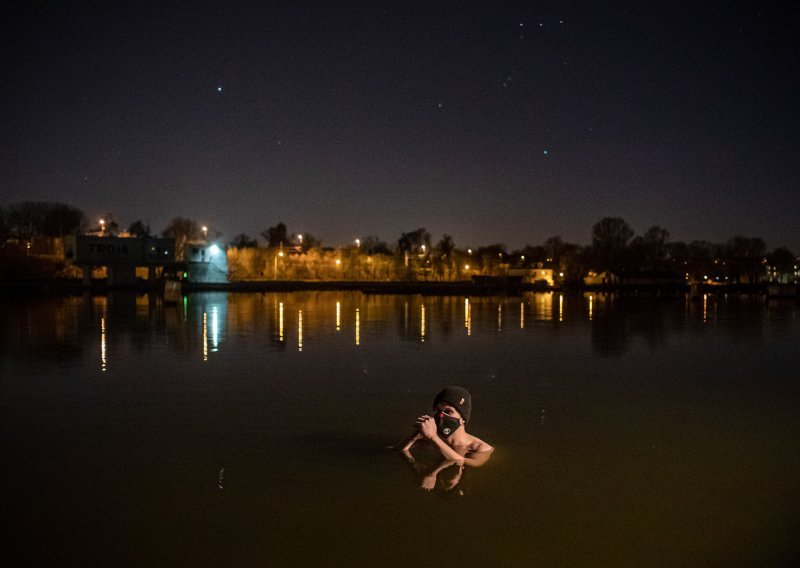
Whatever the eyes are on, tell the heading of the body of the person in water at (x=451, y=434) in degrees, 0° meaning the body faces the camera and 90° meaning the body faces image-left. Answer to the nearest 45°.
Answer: approximately 45°
